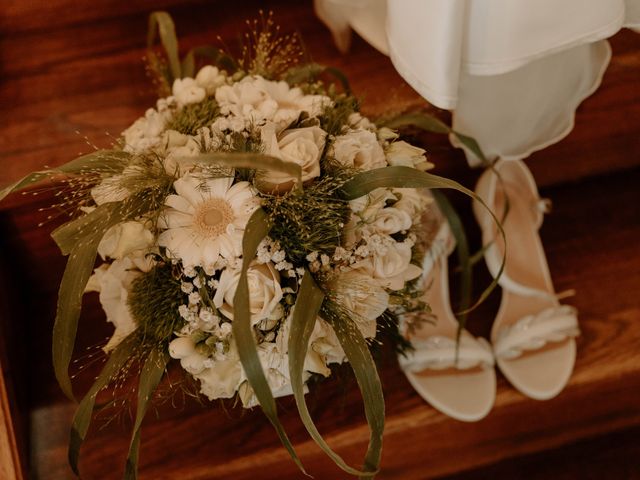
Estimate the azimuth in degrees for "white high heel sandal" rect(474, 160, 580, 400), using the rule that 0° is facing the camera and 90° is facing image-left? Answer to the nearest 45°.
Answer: approximately 0°

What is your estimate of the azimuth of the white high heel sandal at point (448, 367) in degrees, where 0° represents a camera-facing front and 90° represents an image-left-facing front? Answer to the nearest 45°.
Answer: approximately 0°

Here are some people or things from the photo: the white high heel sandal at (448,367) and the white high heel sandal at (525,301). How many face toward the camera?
2
